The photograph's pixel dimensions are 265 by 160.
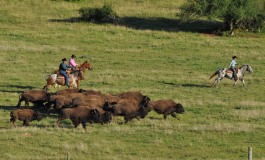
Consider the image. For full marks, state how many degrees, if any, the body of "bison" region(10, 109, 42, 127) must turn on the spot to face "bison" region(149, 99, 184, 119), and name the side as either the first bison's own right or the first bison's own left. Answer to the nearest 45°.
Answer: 0° — it already faces it

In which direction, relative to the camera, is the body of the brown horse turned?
to the viewer's right

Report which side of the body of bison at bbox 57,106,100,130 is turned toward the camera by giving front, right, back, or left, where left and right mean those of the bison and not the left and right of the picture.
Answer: right

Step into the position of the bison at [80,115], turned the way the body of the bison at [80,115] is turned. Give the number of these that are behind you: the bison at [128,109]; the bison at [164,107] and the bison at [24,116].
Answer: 1

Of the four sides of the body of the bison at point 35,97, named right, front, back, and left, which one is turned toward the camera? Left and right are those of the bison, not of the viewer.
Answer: right

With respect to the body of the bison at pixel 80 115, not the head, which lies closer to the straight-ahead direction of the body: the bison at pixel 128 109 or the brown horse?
the bison
